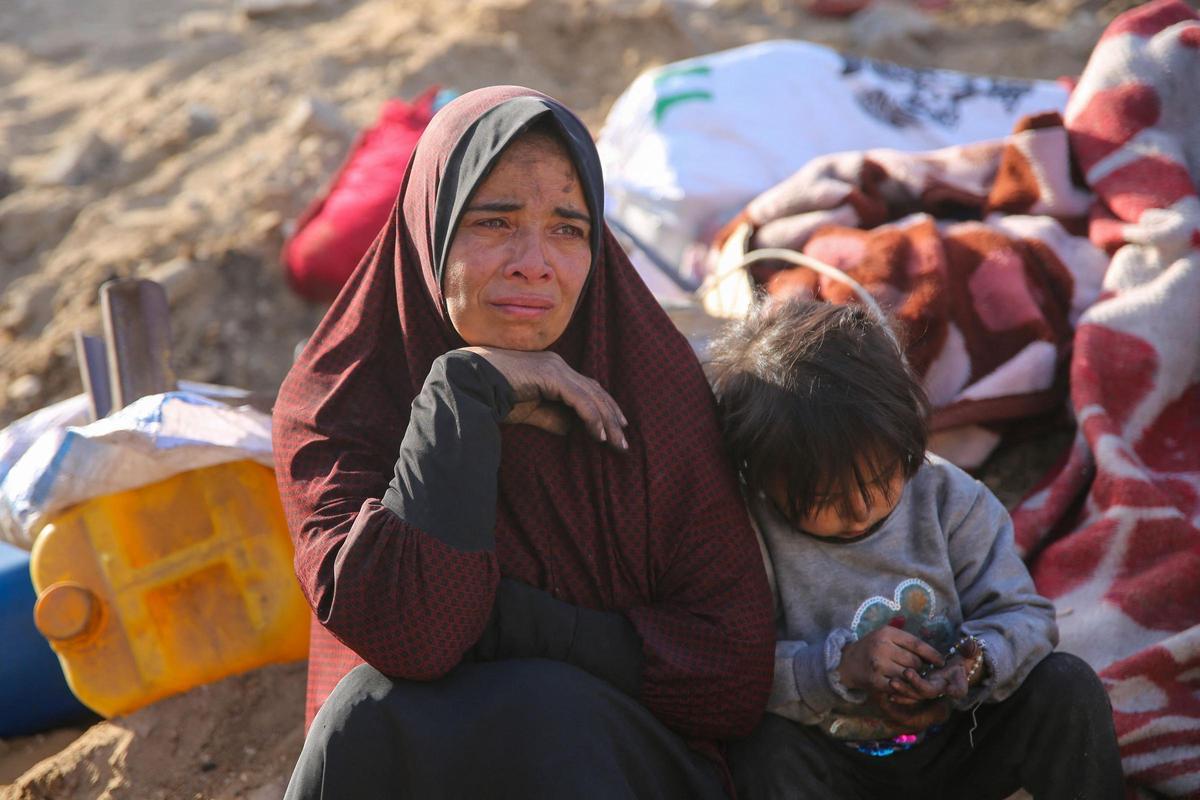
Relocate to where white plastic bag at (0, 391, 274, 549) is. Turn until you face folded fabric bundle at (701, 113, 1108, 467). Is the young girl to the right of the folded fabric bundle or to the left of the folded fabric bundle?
right

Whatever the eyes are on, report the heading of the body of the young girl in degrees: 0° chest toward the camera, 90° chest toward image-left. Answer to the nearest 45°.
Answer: approximately 0°

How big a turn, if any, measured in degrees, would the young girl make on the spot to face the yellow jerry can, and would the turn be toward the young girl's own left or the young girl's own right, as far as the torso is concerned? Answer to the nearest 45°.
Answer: approximately 90° to the young girl's own right

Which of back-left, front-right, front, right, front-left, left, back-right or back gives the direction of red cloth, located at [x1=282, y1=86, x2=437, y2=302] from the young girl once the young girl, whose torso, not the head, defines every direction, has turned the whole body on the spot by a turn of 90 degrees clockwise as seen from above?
front-right

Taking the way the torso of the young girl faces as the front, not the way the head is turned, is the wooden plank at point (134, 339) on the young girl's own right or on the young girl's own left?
on the young girl's own right

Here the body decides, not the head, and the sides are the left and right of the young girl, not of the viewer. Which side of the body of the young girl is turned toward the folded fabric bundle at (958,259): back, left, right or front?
back

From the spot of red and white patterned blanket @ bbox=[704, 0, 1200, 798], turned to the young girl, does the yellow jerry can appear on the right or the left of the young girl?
right

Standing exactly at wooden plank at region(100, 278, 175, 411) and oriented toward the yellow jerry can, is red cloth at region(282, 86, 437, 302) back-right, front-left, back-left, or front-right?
back-left

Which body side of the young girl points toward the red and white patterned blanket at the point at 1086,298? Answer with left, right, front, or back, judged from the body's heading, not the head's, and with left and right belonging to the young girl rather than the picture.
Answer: back

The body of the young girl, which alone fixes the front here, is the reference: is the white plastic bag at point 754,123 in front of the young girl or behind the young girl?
behind

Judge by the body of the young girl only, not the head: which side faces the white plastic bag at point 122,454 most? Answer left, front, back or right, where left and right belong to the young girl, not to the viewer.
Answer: right

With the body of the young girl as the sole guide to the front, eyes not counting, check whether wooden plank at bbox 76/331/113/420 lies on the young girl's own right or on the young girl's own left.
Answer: on the young girl's own right
